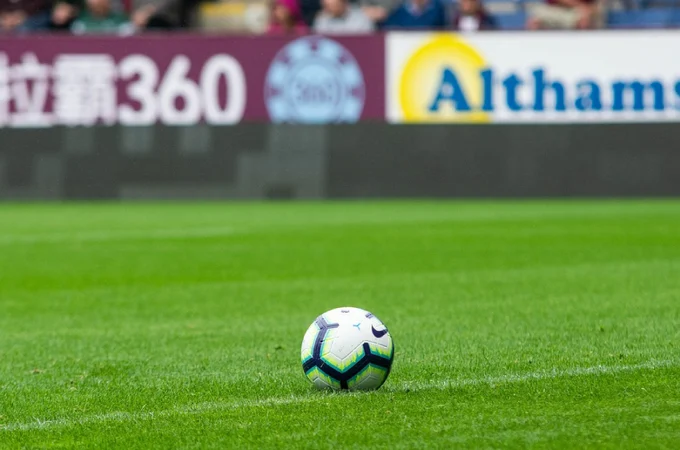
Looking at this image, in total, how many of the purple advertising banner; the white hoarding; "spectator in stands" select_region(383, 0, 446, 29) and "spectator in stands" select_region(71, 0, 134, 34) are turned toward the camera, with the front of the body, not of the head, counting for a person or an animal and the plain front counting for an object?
4

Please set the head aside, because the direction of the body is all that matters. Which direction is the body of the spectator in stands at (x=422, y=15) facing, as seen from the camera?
toward the camera

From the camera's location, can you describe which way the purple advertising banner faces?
facing the viewer

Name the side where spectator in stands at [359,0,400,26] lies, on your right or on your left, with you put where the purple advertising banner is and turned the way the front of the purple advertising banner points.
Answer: on your left

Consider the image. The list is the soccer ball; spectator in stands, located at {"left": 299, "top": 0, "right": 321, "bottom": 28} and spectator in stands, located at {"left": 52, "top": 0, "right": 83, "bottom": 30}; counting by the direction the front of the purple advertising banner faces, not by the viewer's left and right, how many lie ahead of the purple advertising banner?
1

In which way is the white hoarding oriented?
toward the camera

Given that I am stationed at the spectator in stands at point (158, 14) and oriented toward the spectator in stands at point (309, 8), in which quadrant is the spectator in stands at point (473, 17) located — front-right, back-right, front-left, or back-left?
front-right

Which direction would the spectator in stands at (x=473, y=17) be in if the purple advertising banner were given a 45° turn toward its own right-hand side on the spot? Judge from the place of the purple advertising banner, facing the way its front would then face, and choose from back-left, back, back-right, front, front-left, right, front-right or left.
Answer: back-left

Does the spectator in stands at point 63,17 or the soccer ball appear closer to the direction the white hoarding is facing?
the soccer ball

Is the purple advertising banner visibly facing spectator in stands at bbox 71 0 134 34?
no

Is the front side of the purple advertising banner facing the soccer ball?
yes

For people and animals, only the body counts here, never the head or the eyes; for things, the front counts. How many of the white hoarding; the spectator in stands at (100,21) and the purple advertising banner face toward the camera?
3

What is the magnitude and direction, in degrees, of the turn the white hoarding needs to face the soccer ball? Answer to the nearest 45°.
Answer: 0° — it already faces it

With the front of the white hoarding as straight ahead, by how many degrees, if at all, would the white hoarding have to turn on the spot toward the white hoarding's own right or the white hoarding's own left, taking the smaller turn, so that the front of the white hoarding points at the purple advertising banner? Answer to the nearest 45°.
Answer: approximately 90° to the white hoarding's own right

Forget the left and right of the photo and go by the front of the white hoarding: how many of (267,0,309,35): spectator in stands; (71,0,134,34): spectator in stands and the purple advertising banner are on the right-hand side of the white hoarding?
3

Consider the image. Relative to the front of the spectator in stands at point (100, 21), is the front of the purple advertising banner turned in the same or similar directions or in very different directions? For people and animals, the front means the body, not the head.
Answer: same or similar directions

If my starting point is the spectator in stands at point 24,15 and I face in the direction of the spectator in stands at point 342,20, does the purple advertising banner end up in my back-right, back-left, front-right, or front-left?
front-right
